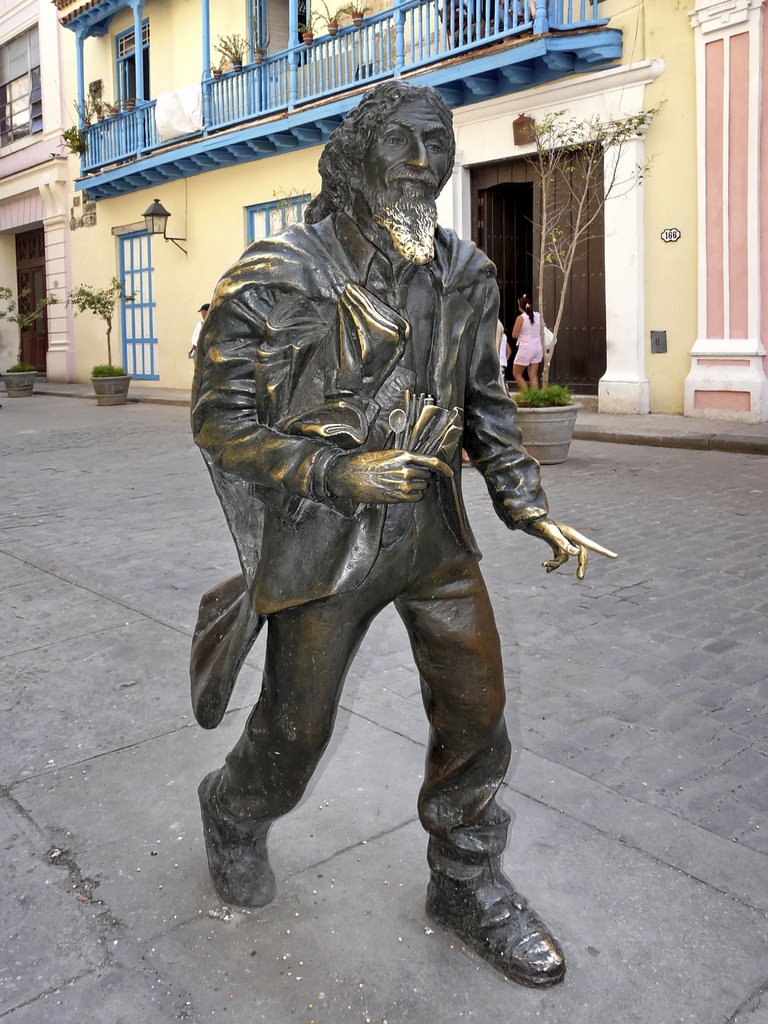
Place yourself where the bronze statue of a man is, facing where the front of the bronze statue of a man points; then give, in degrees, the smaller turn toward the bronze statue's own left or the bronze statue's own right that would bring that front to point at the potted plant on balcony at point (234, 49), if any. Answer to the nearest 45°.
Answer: approximately 135° to the bronze statue's own left

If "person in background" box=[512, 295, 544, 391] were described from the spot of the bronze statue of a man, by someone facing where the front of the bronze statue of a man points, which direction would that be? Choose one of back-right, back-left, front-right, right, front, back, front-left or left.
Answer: back-left

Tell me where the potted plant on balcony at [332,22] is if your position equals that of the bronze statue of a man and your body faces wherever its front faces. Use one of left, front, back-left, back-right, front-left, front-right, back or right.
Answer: back-left

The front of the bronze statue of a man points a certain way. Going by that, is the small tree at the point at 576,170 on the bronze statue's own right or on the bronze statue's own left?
on the bronze statue's own left

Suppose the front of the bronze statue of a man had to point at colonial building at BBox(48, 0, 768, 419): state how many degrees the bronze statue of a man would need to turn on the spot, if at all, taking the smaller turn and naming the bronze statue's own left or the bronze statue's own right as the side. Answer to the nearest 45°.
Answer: approximately 135° to the bronze statue's own left

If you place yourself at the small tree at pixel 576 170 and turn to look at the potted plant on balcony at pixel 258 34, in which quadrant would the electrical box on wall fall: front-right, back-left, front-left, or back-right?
back-right

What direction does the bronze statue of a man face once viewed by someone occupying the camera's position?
facing the viewer and to the right of the viewer

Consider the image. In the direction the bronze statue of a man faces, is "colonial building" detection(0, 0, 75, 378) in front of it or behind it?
behind

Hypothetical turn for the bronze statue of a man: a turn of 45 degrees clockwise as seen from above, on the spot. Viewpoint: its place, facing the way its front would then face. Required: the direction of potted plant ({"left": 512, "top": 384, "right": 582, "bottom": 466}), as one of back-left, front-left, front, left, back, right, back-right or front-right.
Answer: back

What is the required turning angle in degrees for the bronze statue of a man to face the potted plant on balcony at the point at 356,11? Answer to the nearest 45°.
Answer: approximately 135° to its left

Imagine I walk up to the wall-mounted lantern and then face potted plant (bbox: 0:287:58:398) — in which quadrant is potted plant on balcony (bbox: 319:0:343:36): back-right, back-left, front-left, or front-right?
back-left

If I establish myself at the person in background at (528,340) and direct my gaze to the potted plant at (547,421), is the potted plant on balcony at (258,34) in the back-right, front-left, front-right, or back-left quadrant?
back-right
